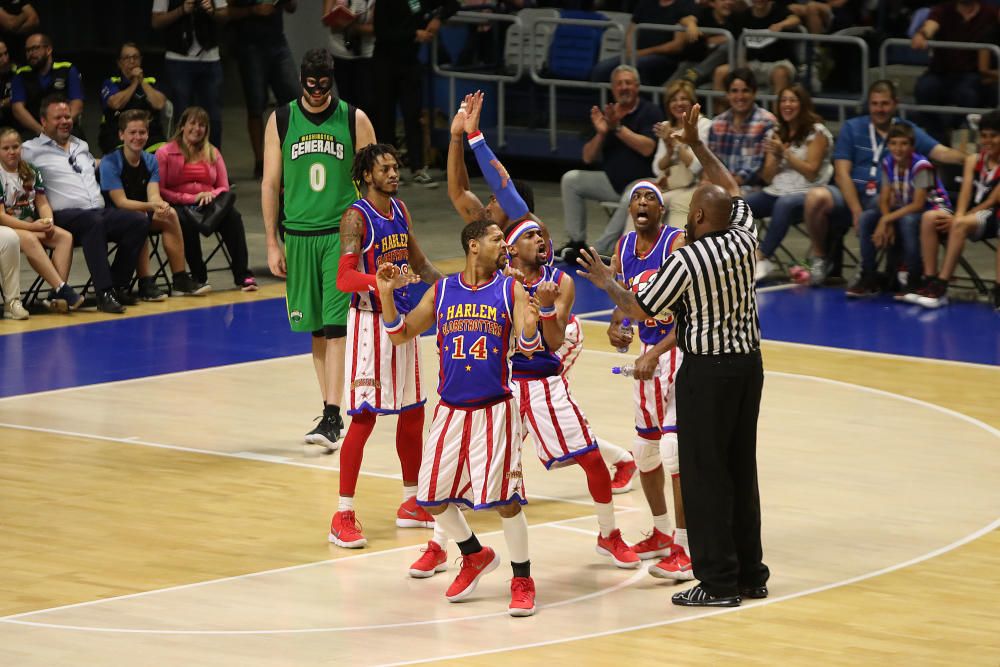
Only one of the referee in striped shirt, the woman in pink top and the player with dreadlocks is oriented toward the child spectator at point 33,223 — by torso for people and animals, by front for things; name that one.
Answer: the referee in striped shirt

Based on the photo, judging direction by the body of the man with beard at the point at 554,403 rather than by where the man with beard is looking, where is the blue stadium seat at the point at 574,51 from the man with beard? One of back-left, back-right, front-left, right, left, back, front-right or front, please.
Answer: back-left

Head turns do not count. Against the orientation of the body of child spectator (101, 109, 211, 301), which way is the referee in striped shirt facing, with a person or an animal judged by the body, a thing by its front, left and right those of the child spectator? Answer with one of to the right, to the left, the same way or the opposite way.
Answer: the opposite way

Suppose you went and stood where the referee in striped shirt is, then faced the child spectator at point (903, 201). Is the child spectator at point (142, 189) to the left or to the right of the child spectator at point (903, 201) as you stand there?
left

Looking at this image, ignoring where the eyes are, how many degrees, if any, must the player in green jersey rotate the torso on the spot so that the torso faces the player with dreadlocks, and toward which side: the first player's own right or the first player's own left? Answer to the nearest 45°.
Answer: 0° — they already face them

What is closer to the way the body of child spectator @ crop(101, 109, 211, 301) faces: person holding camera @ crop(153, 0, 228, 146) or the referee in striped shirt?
the referee in striped shirt

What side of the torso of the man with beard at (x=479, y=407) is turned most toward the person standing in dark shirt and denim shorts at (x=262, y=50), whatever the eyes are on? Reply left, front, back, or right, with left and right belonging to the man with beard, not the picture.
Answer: back

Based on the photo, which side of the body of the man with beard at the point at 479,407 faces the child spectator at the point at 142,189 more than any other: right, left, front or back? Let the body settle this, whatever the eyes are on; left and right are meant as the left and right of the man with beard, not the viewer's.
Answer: back

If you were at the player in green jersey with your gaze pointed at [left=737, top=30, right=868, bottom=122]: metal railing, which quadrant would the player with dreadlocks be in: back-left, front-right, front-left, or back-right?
back-right

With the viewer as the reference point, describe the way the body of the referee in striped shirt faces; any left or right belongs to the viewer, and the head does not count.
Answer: facing away from the viewer and to the left of the viewer

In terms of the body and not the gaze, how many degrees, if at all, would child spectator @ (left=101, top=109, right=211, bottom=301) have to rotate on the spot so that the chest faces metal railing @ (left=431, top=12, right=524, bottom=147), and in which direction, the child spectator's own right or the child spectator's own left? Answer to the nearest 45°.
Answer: approximately 90° to the child spectator's own left

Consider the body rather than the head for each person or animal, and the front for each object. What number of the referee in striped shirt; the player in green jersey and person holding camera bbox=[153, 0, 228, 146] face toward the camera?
2

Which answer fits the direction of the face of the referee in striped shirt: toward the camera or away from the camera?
away from the camera

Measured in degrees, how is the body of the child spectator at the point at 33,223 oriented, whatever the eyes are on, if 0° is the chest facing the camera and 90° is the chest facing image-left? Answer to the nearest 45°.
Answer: approximately 315°
